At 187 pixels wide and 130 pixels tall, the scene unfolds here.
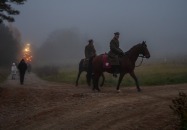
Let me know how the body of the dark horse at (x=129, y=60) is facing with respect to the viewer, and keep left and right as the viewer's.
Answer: facing to the right of the viewer

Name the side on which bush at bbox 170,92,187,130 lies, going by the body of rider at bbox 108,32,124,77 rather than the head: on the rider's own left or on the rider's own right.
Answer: on the rider's own right

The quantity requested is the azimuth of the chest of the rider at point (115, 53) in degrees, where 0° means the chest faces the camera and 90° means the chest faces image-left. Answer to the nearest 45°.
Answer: approximately 270°

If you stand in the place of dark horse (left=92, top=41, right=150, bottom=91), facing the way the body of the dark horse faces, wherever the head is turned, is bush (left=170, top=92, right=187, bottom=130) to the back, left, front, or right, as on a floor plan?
right
